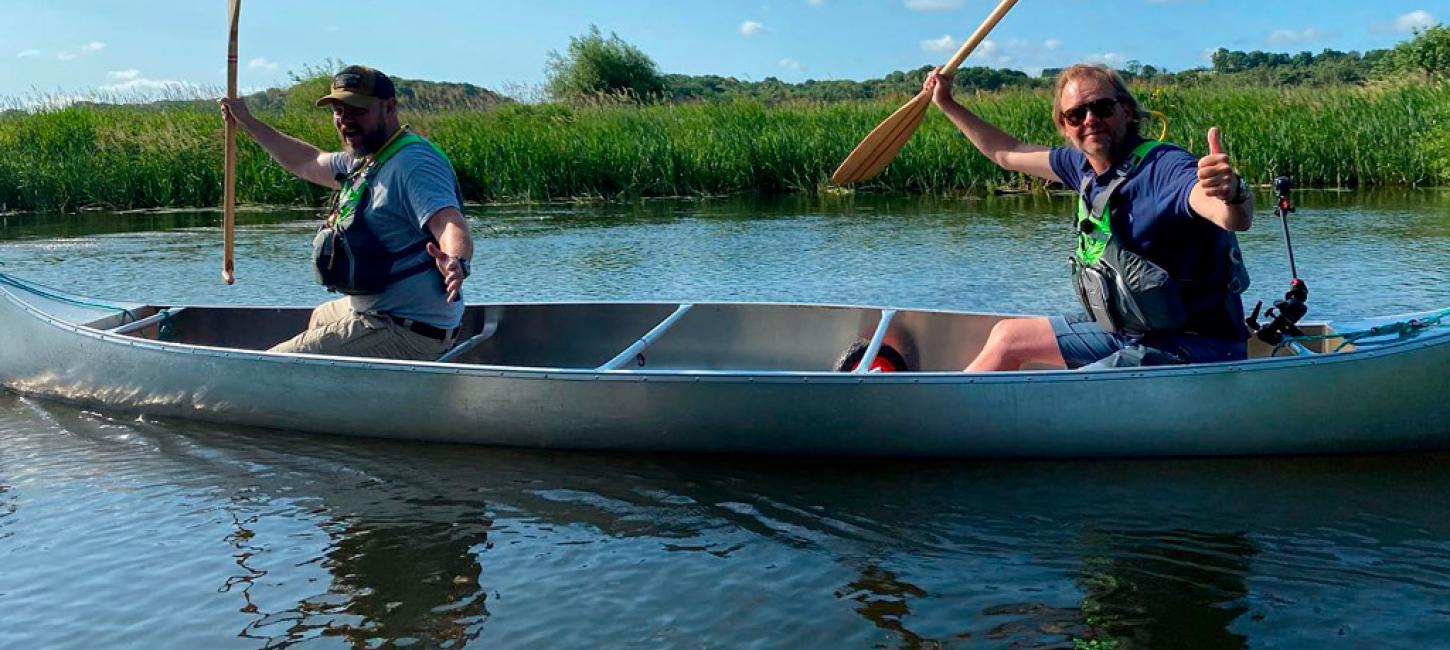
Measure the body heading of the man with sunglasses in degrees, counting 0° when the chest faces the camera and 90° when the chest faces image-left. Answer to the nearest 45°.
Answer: approximately 45°

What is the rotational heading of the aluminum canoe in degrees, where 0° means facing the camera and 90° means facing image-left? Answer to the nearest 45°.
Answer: approximately 90°

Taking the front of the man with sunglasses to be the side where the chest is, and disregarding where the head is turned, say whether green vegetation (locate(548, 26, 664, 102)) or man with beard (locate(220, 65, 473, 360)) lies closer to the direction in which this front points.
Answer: the man with beard

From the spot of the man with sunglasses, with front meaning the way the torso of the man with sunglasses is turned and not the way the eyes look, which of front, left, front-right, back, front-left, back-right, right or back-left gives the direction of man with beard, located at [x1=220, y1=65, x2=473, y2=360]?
front-right

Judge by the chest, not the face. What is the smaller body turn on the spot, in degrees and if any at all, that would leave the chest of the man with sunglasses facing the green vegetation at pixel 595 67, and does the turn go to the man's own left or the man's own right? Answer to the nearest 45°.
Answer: approximately 90° to the man's own right

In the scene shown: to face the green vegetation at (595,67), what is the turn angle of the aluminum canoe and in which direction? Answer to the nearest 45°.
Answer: approximately 90° to its right
